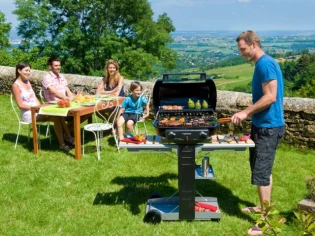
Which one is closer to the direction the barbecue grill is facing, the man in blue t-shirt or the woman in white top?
the man in blue t-shirt

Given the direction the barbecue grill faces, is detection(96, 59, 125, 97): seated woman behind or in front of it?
behind

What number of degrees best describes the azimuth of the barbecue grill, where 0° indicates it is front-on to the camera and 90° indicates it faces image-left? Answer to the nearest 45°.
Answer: approximately 0°

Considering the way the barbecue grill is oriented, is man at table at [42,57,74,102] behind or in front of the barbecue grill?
behind

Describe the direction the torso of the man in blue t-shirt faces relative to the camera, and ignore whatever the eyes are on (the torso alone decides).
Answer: to the viewer's left

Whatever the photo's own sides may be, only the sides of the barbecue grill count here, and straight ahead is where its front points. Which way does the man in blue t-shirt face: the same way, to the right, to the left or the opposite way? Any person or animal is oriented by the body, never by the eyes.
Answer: to the right

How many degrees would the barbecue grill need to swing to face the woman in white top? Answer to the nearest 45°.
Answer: approximately 135° to its right

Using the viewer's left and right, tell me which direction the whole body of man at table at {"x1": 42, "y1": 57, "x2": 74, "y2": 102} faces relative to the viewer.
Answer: facing the viewer and to the right of the viewer

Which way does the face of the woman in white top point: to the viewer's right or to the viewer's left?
to the viewer's right

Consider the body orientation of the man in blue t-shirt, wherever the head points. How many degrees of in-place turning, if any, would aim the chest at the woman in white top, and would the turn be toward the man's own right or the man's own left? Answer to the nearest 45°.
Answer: approximately 45° to the man's own right

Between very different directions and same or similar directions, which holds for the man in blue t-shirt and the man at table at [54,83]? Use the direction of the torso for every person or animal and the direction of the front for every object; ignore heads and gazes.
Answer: very different directions

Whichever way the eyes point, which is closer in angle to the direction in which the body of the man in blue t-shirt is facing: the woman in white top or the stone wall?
the woman in white top

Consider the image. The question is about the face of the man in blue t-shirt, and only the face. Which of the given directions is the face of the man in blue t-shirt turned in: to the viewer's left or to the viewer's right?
to the viewer's left

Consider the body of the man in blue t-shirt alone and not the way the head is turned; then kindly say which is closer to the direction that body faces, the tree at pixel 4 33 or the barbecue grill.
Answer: the barbecue grill

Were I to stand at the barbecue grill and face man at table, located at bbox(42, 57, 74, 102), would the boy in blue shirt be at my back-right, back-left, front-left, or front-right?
front-right
